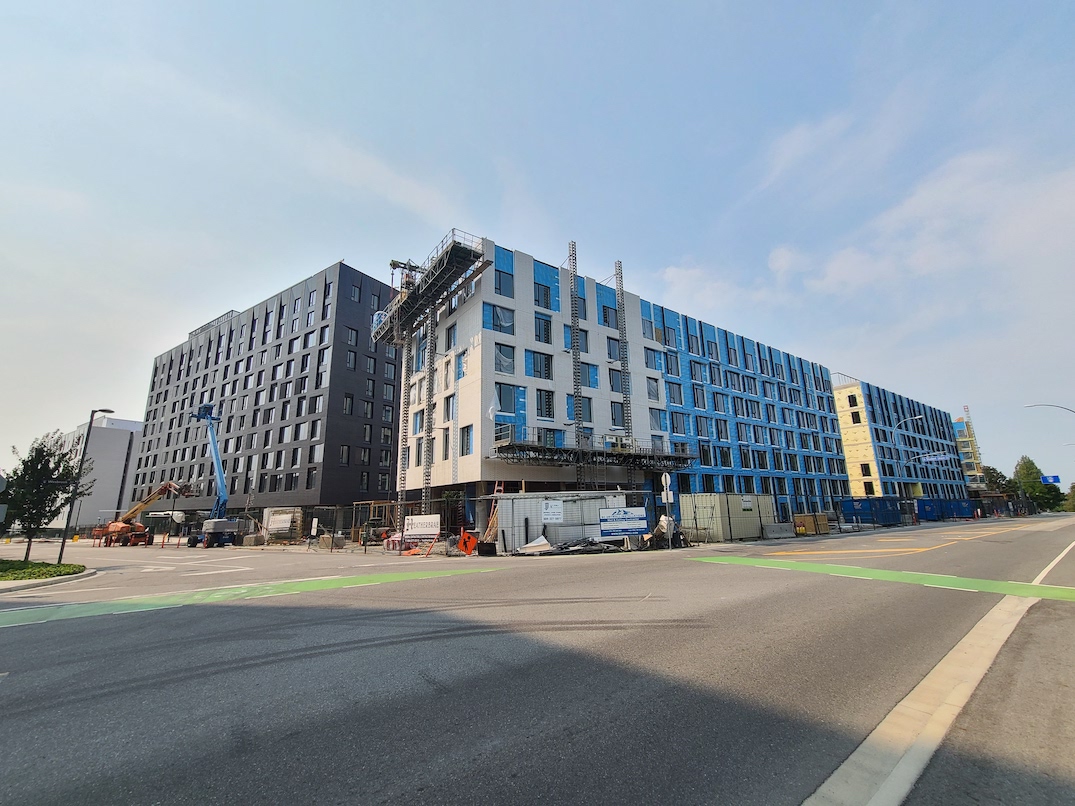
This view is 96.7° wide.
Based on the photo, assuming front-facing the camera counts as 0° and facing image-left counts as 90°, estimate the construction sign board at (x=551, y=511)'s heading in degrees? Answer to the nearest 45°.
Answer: approximately 0°

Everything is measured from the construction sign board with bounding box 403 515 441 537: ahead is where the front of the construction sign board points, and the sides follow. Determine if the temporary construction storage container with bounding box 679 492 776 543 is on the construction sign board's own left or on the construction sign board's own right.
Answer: on the construction sign board's own left

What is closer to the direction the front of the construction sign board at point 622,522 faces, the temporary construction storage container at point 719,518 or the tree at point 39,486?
the tree

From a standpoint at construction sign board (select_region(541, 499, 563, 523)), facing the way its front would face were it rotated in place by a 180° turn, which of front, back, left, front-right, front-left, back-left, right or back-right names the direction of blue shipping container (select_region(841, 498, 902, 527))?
front-right

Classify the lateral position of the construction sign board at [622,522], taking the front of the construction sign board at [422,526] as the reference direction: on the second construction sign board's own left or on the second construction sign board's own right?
on the second construction sign board's own left

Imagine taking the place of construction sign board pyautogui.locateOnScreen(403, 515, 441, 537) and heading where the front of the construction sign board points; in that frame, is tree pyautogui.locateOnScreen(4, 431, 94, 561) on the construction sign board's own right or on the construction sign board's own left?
on the construction sign board's own right
